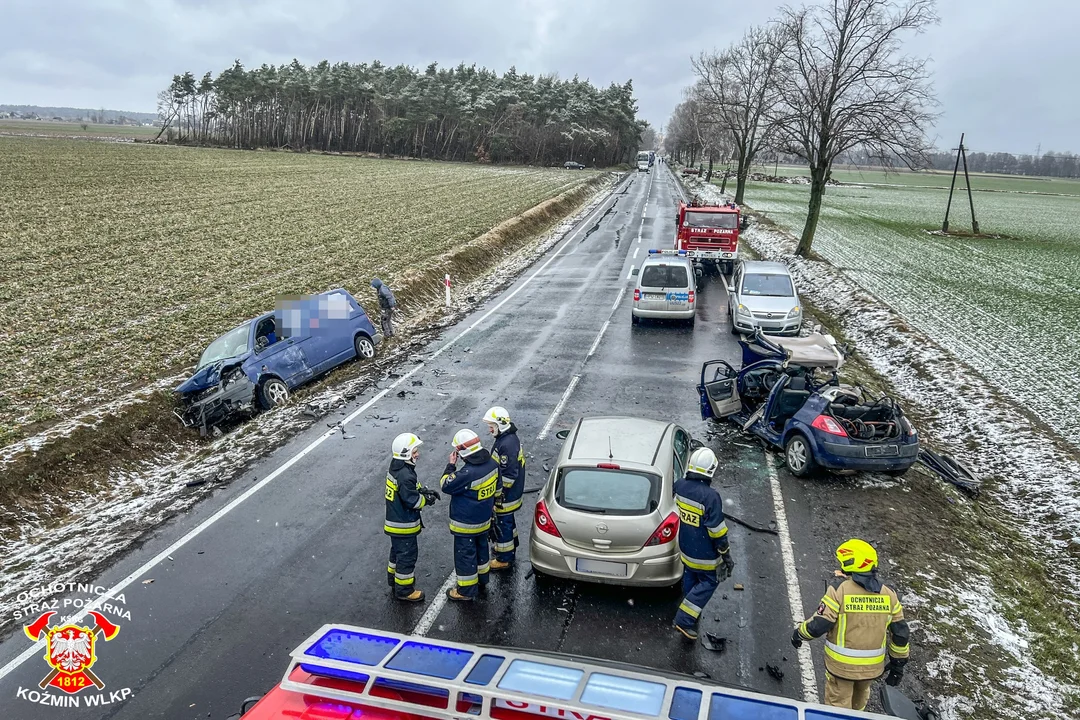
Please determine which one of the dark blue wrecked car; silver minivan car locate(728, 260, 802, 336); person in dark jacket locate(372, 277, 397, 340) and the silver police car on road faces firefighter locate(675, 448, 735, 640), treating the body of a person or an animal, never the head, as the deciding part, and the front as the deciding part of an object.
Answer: the silver minivan car

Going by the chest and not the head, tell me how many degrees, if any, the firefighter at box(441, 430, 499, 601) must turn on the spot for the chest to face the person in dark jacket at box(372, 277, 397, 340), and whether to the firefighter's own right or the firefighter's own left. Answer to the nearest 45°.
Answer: approximately 45° to the firefighter's own right

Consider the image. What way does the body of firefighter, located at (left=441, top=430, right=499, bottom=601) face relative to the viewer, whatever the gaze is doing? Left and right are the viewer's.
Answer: facing away from the viewer and to the left of the viewer

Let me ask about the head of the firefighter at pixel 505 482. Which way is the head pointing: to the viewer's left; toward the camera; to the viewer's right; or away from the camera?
to the viewer's left

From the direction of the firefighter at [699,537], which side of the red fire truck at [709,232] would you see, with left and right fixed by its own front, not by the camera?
front

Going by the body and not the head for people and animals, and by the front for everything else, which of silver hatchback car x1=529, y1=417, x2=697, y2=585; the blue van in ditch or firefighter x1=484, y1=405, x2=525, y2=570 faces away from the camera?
the silver hatchback car

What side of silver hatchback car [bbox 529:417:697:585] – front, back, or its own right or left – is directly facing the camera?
back

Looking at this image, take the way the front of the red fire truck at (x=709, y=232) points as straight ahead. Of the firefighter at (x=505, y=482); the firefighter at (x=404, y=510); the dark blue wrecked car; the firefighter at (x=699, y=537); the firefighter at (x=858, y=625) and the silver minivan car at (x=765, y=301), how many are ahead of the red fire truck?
6

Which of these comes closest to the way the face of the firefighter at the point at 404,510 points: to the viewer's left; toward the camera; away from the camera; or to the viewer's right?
to the viewer's right

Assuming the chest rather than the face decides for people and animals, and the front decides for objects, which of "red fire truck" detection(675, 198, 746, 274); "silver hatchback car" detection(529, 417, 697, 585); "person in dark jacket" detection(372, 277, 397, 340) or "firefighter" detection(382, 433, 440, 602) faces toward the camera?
the red fire truck

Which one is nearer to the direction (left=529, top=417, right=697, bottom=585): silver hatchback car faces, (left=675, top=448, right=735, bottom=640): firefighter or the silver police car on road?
the silver police car on road

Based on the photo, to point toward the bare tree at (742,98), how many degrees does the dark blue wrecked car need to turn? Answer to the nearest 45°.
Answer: approximately 45° to its right
